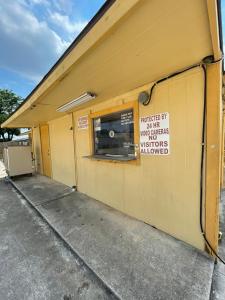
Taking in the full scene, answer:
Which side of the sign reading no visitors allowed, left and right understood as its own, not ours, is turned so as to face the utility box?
right

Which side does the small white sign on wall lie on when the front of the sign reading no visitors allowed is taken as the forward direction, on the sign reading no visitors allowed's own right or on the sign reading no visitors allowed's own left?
on the sign reading no visitors allowed's own right

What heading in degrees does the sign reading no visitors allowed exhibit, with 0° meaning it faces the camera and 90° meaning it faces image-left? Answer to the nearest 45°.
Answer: approximately 45°

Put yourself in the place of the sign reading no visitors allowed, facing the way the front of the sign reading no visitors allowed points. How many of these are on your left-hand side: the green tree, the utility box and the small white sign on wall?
0

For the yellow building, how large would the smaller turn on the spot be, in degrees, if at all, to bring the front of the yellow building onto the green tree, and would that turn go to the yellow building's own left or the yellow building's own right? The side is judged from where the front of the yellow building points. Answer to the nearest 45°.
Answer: approximately 90° to the yellow building's own right

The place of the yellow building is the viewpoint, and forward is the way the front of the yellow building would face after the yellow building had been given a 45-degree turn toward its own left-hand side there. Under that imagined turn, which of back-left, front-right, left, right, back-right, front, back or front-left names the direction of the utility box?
back-right
